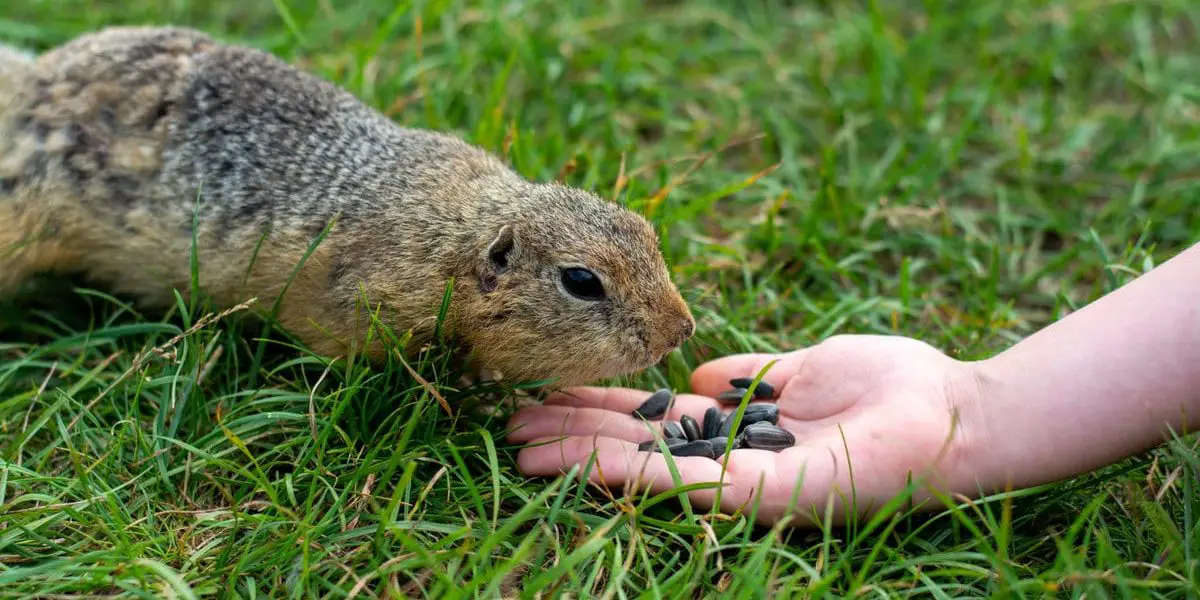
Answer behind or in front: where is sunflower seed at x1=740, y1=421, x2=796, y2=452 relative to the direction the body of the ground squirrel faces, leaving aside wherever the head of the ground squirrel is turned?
in front

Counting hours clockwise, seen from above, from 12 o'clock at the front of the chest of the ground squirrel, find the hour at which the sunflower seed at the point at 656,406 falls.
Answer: The sunflower seed is roughly at 1 o'clock from the ground squirrel.

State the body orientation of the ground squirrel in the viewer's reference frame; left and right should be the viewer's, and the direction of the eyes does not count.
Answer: facing to the right of the viewer
